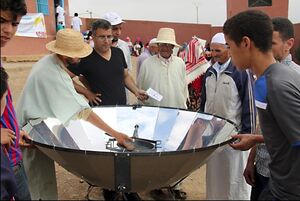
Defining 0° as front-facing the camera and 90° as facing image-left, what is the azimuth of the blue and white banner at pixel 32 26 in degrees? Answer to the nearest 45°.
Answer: approximately 0°

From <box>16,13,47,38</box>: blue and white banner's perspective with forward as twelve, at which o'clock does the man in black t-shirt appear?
The man in black t-shirt is roughly at 12 o'clock from the blue and white banner.

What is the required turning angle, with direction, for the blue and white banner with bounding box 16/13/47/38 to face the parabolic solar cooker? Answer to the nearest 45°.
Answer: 0° — it already faces it
